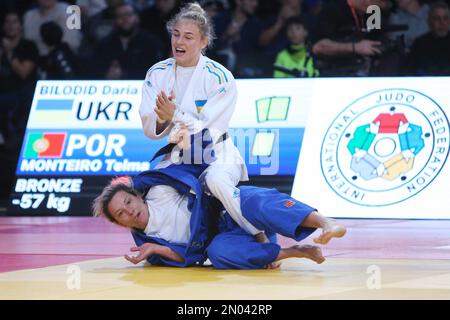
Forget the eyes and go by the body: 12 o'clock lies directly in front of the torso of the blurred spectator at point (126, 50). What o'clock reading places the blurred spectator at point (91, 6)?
the blurred spectator at point (91, 6) is roughly at 5 o'clock from the blurred spectator at point (126, 50).

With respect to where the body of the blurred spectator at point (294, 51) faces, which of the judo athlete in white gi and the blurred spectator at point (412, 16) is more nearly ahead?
the judo athlete in white gi

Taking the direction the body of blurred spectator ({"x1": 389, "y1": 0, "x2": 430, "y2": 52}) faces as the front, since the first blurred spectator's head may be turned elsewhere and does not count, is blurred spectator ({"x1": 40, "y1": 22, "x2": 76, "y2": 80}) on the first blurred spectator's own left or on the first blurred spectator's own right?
on the first blurred spectator's own right

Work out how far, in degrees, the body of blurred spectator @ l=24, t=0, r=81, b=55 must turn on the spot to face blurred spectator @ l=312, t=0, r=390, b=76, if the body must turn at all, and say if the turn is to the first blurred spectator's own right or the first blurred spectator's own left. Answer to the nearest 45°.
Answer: approximately 45° to the first blurred spectator's own left

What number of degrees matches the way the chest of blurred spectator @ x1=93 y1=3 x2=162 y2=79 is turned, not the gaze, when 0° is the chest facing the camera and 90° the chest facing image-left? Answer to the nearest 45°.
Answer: approximately 0°

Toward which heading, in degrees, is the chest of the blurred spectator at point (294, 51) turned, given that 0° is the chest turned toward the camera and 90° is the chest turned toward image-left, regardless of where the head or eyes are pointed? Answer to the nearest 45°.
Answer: approximately 0°

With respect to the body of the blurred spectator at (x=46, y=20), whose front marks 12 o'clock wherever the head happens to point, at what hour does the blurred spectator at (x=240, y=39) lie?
the blurred spectator at (x=240, y=39) is roughly at 10 o'clock from the blurred spectator at (x=46, y=20).
